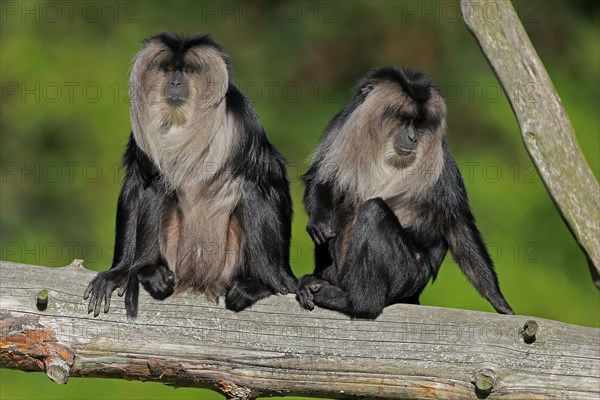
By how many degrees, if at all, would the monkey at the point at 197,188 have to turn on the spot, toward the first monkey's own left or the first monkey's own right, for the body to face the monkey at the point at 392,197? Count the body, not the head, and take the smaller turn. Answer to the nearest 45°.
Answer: approximately 90° to the first monkey's own left

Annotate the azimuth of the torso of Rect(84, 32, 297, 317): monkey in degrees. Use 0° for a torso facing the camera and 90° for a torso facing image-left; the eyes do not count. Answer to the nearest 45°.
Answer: approximately 0°

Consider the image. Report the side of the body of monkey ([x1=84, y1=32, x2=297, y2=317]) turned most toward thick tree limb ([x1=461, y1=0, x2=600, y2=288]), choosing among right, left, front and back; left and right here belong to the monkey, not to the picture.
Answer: left
